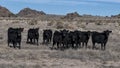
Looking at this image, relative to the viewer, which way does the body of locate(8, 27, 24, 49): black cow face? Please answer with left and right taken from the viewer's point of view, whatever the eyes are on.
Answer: facing the viewer and to the right of the viewer

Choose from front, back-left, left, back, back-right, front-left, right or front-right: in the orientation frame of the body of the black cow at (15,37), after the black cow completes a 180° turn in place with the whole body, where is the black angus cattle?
back-right
